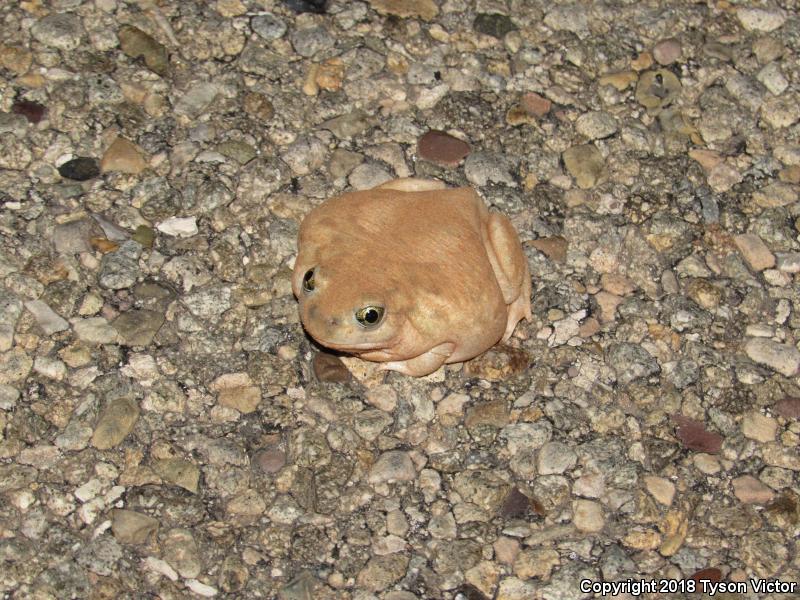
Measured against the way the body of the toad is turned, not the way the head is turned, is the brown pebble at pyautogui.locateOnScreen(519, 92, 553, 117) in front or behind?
behind

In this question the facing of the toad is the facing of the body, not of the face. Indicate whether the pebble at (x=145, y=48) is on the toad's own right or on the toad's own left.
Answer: on the toad's own right

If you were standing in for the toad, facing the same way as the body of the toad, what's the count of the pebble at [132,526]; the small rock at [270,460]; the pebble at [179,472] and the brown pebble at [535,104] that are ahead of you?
3

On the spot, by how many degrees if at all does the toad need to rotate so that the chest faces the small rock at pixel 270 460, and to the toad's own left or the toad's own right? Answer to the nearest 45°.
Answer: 0° — it already faces it

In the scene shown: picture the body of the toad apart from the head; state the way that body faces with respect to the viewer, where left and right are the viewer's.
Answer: facing the viewer and to the left of the viewer

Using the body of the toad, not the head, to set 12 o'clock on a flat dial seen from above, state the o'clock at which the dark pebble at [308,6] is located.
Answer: The dark pebble is roughly at 4 o'clock from the toad.

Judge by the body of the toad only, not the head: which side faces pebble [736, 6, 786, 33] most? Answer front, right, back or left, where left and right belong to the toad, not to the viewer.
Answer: back

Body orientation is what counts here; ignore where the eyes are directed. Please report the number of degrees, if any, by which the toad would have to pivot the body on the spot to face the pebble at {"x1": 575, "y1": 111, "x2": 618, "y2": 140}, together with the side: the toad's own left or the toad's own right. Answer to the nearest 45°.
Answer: approximately 180°

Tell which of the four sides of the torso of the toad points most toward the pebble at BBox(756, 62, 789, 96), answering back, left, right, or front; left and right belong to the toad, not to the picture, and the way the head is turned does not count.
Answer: back

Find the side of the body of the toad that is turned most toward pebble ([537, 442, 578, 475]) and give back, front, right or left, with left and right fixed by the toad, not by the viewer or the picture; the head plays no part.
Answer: left

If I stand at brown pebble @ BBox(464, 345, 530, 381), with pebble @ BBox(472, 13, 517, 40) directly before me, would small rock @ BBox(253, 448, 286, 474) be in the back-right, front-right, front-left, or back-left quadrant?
back-left

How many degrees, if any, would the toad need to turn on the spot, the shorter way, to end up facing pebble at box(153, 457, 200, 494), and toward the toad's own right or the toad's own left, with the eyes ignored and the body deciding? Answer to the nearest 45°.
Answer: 0° — it already faces it

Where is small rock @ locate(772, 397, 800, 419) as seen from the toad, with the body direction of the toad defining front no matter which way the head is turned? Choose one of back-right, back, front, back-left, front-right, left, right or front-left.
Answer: back-left

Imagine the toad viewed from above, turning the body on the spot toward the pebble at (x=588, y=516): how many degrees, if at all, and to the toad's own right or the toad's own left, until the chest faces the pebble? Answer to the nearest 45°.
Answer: approximately 90° to the toad's own left

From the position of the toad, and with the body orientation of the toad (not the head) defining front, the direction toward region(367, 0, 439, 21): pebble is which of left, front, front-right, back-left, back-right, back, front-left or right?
back-right

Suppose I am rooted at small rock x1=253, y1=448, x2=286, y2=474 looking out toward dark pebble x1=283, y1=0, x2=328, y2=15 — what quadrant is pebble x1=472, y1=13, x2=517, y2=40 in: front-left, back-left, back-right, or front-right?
front-right

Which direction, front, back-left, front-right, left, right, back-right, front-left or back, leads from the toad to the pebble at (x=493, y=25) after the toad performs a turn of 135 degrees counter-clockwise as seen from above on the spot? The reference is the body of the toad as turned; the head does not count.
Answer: left

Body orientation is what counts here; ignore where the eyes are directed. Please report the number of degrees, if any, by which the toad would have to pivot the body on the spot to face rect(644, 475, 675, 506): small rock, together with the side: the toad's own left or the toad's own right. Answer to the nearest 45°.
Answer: approximately 135° to the toad's own left

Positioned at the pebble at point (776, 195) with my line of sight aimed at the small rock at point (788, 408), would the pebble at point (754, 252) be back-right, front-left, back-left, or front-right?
front-right
